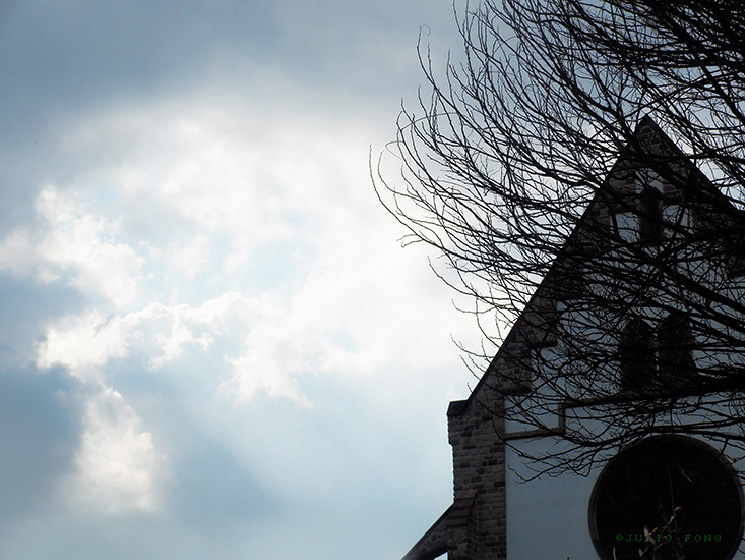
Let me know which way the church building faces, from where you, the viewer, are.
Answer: facing the viewer
